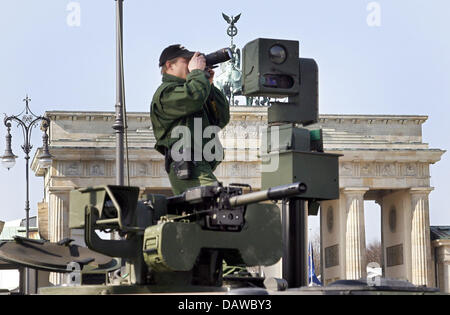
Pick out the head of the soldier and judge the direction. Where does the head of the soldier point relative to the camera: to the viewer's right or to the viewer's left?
to the viewer's right

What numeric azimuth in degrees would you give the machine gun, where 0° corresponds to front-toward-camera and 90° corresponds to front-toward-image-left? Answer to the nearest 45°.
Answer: approximately 315°

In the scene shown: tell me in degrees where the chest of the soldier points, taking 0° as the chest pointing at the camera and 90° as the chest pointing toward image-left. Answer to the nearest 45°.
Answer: approximately 270°

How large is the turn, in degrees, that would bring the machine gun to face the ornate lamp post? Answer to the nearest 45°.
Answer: approximately 135° to its left
